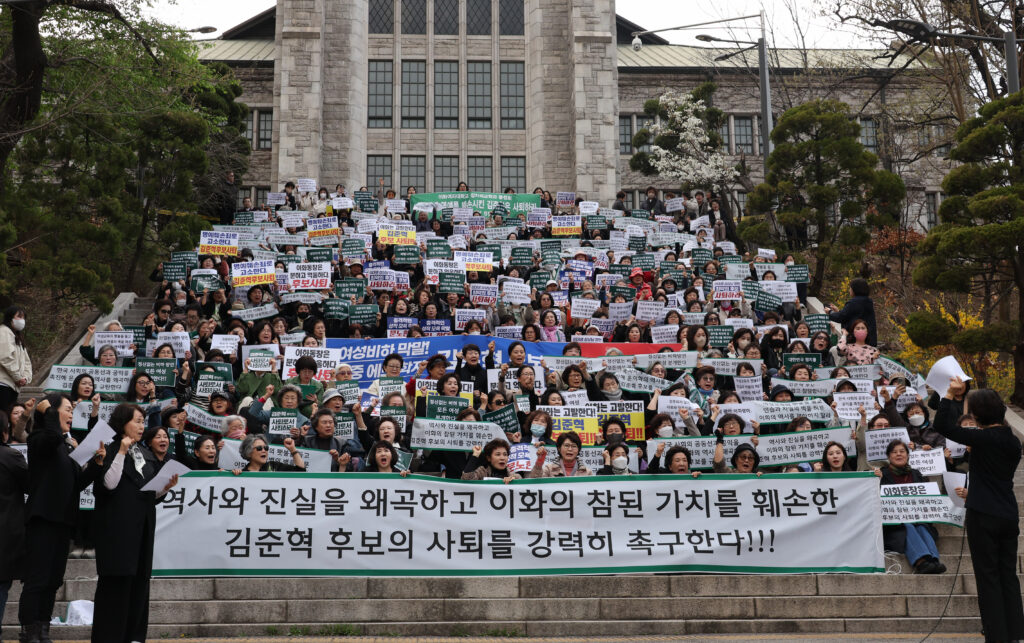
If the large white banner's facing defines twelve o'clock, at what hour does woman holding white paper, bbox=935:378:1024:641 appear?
The woman holding white paper is roughly at 10 o'clock from the large white banner.

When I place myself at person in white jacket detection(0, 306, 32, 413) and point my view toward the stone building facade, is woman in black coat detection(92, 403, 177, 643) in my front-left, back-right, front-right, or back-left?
back-right

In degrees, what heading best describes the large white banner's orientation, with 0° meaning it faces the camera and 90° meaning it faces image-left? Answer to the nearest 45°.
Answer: approximately 0°

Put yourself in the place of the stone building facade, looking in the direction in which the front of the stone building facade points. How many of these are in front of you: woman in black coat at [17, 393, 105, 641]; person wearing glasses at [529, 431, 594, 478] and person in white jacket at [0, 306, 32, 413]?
3

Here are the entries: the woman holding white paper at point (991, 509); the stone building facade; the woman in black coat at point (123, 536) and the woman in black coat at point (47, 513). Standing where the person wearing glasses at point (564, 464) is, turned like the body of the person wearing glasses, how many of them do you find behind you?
1

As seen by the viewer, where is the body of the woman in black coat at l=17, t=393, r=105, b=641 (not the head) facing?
to the viewer's right

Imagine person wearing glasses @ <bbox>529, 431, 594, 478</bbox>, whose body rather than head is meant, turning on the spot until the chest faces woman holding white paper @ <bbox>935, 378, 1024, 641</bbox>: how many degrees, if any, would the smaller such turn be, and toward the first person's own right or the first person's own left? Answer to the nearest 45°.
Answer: approximately 45° to the first person's own left

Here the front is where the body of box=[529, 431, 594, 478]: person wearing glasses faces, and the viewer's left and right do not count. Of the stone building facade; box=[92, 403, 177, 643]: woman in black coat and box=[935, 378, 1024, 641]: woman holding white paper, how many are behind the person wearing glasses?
1

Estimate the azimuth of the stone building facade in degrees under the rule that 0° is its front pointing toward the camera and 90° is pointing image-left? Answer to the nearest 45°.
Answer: approximately 0°
